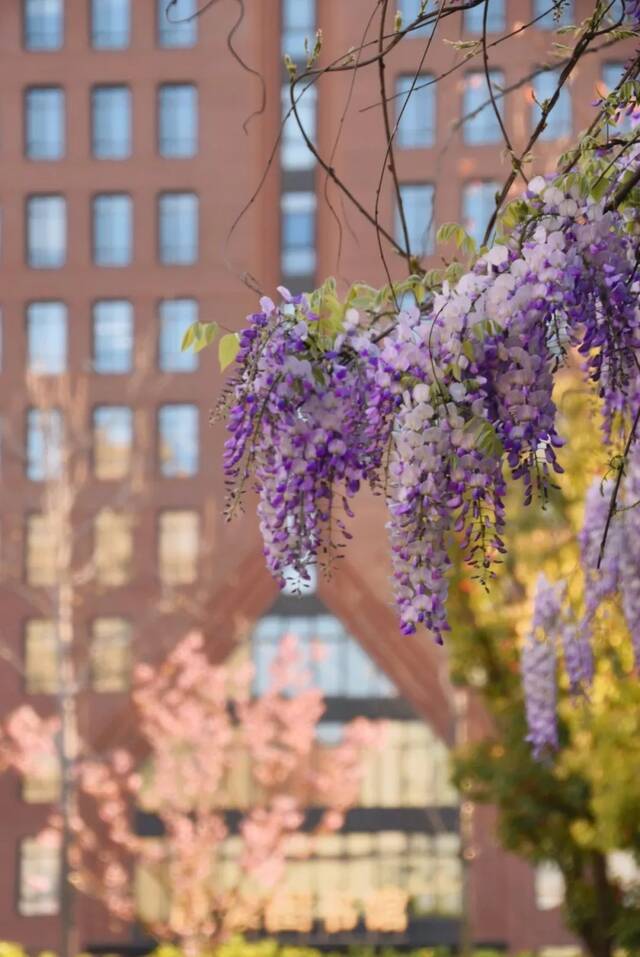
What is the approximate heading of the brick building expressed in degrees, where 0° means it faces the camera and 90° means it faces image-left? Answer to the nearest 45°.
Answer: approximately 0°
